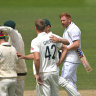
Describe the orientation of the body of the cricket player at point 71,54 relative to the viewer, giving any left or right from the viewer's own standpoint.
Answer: facing the viewer and to the left of the viewer

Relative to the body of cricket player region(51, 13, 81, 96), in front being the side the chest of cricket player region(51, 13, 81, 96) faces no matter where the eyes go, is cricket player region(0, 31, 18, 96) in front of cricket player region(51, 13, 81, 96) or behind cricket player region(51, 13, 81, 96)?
in front

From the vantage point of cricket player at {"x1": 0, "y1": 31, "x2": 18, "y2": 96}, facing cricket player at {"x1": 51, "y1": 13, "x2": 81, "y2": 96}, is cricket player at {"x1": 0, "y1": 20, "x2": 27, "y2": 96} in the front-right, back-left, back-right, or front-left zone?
front-left
